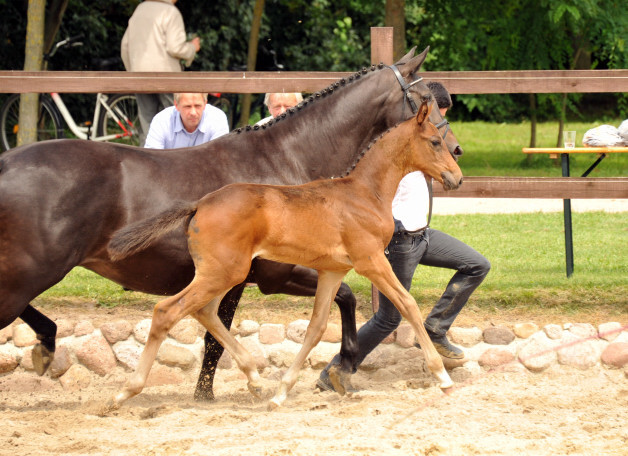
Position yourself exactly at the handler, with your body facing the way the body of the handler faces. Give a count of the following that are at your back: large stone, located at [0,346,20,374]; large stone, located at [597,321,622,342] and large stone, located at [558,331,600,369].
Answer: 1

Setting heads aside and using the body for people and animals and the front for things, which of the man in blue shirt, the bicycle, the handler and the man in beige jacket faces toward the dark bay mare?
the man in blue shirt

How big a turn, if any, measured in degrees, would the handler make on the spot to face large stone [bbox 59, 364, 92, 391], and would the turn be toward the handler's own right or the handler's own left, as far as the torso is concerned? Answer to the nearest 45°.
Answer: approximately 180°

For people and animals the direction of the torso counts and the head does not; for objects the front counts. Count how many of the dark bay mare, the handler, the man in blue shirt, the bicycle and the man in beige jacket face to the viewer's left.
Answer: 1

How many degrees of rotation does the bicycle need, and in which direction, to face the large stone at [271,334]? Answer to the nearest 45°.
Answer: approximately 90° to its left

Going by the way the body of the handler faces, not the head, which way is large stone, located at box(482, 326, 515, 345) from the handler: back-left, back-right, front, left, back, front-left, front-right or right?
front-left

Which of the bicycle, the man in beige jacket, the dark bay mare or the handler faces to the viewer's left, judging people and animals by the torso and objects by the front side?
the bicycle

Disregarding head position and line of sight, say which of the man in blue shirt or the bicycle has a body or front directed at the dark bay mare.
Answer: the man in blue shirt

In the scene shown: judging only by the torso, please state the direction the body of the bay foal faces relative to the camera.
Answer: to the viewer's right

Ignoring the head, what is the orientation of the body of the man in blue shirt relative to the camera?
toward the camera

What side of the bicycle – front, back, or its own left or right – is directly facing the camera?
left

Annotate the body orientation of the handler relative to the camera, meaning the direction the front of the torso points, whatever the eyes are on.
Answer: to the viewer's right

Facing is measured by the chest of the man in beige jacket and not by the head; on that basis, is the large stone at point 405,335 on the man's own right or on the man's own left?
on the man's own right

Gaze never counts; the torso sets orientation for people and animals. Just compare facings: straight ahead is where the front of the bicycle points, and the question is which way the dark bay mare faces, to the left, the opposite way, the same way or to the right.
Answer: the opposite way

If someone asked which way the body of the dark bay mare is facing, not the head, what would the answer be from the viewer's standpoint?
to the viewer's right
